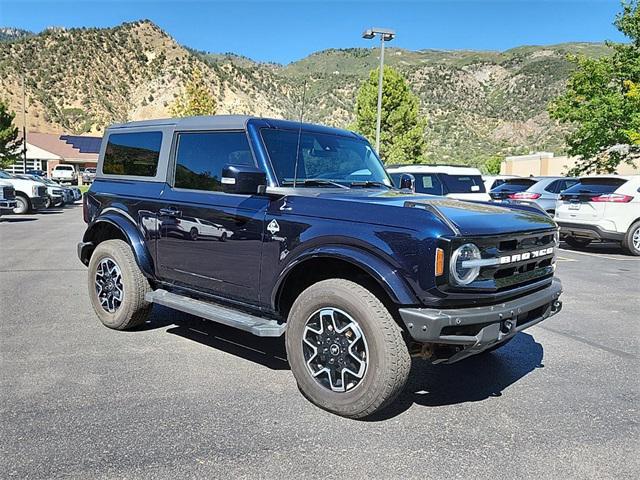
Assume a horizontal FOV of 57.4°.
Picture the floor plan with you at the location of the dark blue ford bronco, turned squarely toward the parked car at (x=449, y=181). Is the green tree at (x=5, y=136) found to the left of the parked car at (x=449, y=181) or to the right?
left

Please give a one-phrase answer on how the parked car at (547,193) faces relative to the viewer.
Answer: facing away from the viewer and to the right of the viewer

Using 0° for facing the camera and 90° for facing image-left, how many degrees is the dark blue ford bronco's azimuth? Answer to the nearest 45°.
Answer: approximately 315°

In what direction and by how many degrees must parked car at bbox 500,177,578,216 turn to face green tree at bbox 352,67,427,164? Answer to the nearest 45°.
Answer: approximately 90° to its left

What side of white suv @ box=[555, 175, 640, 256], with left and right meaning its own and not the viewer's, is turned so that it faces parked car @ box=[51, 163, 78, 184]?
left

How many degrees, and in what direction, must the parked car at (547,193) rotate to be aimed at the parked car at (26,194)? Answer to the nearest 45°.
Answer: approximately 135° to its left

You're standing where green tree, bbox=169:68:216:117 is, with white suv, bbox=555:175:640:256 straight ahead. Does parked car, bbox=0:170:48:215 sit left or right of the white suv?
right

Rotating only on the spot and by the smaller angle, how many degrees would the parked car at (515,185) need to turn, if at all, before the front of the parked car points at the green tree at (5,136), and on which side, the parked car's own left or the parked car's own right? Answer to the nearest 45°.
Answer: approximately 135° to the parked car's own left

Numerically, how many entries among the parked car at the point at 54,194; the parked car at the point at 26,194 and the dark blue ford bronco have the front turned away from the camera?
0

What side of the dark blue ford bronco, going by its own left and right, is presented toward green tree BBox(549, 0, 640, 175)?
left
